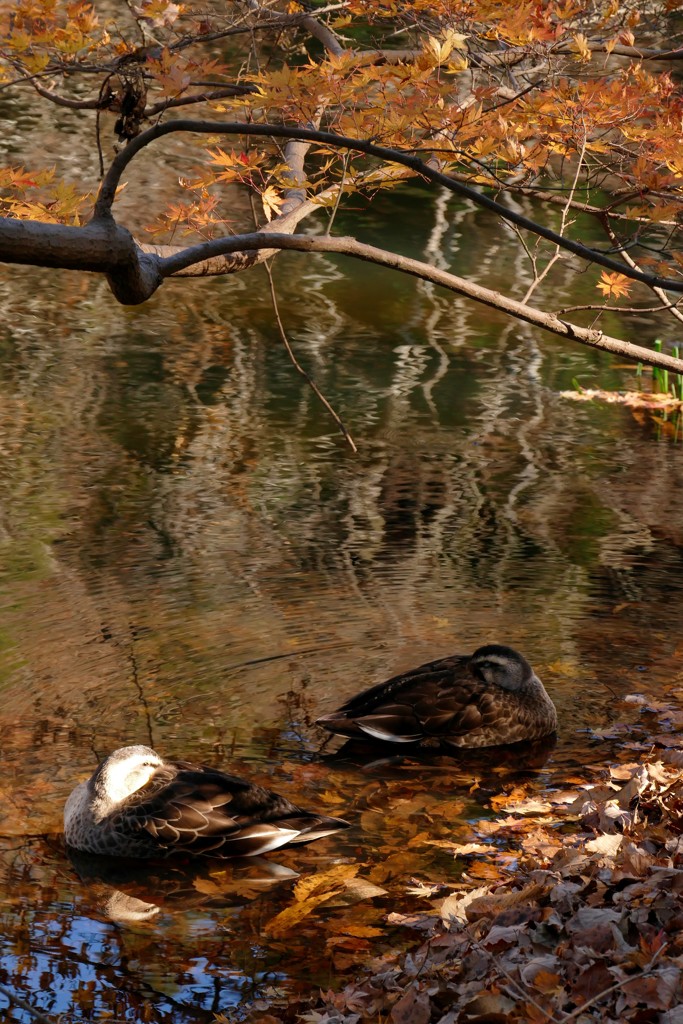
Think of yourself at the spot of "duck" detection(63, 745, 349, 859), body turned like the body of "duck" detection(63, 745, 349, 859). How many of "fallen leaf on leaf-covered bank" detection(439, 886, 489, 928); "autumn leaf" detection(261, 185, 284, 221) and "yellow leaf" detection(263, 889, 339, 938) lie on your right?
1

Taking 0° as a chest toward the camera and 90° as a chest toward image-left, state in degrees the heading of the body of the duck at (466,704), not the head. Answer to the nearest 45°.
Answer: approximately 270°

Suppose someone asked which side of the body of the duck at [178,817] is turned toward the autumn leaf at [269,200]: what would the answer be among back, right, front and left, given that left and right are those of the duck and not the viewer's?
right

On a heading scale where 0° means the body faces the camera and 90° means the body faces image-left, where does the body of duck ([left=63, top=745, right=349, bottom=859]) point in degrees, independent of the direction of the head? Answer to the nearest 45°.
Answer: approximately 90°

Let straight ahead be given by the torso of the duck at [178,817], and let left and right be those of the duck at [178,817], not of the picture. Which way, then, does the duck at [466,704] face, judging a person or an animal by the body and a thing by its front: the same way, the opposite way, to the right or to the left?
the opposite way

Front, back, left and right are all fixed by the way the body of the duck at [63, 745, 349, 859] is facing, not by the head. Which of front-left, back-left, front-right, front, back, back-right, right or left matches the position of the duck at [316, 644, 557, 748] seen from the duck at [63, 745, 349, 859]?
back-right

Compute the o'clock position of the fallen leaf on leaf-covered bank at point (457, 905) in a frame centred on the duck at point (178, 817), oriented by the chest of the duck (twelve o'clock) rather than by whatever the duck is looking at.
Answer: The fallen leaf on leaf-covered bank is roughly at 7 o'clock from the duck.

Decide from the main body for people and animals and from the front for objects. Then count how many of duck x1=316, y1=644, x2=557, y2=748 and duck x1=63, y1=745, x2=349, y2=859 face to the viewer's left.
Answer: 1

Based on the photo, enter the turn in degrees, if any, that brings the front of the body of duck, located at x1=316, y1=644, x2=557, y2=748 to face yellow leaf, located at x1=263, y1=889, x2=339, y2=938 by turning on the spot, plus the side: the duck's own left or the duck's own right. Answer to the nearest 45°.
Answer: approximately 90° to the duck's own right

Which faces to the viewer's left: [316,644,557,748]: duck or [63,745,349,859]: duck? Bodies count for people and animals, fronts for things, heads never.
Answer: [63,745,349,859]: duck
